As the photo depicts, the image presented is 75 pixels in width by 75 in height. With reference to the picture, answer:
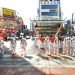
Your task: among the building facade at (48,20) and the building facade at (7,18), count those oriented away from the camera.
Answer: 0

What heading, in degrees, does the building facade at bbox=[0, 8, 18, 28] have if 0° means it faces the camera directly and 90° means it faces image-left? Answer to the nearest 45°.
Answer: approximately 315°

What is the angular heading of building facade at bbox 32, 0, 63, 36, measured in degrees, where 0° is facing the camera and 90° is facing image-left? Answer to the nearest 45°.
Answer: approximately 0°
